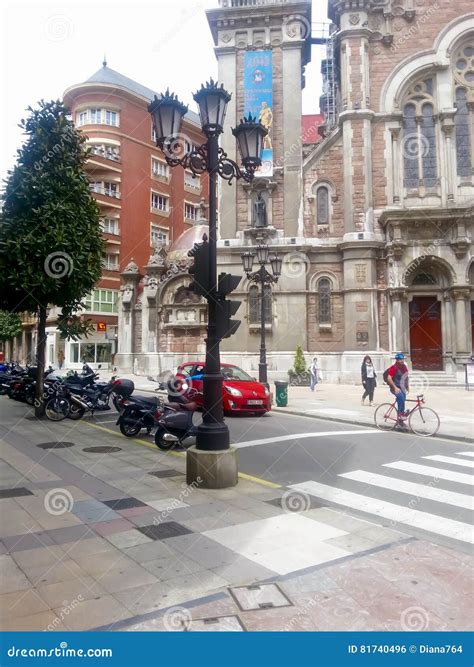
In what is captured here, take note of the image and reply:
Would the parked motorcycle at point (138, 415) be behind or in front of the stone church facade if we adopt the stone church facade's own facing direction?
in front

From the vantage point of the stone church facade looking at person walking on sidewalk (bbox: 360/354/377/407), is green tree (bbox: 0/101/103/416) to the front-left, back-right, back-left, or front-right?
front-right

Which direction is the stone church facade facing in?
toward the camera

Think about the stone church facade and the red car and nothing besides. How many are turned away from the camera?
0

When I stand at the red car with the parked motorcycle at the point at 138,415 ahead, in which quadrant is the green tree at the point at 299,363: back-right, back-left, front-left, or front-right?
back-right

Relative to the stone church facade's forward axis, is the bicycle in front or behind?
in front

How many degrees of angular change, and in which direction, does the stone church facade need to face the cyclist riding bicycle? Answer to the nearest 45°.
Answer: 0° — it already faces them

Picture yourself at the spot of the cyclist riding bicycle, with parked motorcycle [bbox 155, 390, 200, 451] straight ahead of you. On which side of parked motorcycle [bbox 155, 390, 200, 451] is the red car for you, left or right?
right

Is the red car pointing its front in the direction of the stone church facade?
no
